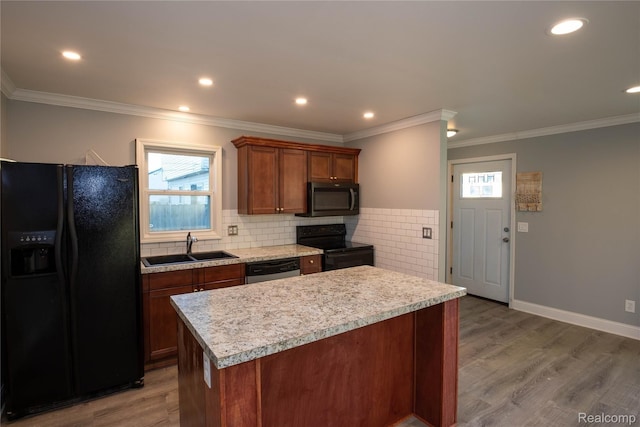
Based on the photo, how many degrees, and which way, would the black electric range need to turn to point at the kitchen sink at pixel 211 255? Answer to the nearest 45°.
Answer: approximately 90° to its right

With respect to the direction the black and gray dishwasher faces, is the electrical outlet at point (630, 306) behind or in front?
in front

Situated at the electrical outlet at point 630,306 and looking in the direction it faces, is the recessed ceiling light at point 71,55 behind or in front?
in front

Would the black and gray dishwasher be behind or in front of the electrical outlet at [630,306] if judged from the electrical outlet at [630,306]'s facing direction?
in front

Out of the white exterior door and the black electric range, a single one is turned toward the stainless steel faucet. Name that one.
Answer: the white exterior door

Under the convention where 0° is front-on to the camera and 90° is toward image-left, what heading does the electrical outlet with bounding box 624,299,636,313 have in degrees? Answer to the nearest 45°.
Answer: approximately 0°

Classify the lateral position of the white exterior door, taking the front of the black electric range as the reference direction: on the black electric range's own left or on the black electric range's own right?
on the black electric range's own left

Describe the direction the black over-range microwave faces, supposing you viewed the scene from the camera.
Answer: facing the viewer and to the right of the viewer

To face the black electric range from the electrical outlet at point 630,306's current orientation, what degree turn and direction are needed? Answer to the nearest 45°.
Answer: approximately 45° to its right

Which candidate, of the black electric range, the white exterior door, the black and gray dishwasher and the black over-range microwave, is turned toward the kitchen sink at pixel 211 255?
the white exterior door

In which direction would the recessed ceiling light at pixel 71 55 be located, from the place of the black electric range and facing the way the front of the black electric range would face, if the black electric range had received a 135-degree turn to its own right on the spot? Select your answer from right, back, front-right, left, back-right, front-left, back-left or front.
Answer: front-left
